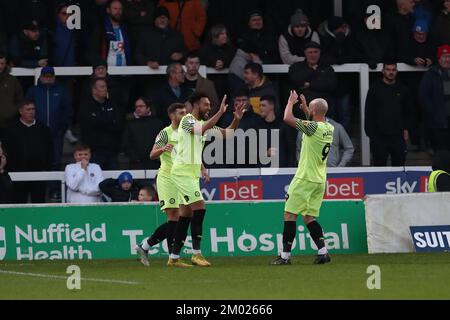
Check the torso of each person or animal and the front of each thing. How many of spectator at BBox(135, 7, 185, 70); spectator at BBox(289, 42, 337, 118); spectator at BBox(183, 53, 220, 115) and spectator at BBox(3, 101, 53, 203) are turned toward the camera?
4

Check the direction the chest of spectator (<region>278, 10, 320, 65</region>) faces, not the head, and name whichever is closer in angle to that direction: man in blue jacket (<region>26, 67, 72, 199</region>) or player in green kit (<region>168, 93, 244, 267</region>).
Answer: the player in green kit

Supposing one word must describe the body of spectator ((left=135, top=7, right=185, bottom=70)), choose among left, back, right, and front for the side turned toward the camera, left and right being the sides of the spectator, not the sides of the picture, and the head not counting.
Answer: front

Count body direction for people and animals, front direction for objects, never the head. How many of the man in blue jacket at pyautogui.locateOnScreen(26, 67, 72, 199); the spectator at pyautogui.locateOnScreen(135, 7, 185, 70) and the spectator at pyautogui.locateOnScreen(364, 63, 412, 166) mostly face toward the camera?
3

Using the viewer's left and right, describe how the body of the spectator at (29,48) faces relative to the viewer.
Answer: facing the viewer and to the right of the viewer

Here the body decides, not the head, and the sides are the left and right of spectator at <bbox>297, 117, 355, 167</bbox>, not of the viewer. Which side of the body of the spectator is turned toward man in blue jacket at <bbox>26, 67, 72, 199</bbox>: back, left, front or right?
right

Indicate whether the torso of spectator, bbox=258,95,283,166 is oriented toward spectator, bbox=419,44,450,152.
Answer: no

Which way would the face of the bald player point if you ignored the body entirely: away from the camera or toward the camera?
away from the camera

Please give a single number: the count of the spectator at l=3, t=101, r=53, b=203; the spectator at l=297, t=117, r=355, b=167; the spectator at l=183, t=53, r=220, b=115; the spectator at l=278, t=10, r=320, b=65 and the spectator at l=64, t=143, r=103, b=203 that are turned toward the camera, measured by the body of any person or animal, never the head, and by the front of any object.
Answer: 5

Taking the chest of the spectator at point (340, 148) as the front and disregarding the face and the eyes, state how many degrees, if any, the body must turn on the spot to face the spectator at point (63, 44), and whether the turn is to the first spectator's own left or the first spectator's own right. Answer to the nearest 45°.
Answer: approximately 90° to the first spectator's own right

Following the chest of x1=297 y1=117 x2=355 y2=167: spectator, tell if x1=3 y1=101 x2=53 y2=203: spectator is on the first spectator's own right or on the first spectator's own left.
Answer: on the first spectator's own right

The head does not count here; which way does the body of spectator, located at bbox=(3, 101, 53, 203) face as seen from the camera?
toward the camera

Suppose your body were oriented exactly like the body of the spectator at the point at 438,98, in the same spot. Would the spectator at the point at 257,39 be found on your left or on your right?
on your right

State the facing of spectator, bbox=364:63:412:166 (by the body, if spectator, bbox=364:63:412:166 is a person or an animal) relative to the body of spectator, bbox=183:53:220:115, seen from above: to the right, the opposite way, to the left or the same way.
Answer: the same way

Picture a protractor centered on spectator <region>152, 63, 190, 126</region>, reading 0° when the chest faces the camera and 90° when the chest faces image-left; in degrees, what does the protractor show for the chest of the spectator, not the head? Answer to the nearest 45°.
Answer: approximately 315°

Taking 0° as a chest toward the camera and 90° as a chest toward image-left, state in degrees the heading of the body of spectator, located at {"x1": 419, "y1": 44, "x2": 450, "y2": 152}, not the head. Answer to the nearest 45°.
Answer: approximately 0°

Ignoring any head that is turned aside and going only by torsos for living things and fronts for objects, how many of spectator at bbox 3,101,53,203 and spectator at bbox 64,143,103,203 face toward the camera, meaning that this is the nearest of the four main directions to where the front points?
2

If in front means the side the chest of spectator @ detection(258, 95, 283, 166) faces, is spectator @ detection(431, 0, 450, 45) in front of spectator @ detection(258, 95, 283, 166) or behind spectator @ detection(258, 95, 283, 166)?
behind

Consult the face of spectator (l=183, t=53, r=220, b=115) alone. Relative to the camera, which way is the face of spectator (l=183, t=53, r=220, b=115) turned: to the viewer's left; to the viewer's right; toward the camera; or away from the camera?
toward the camera

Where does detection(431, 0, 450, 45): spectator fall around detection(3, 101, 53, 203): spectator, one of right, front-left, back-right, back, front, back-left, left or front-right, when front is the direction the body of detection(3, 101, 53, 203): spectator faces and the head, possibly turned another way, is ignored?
left
